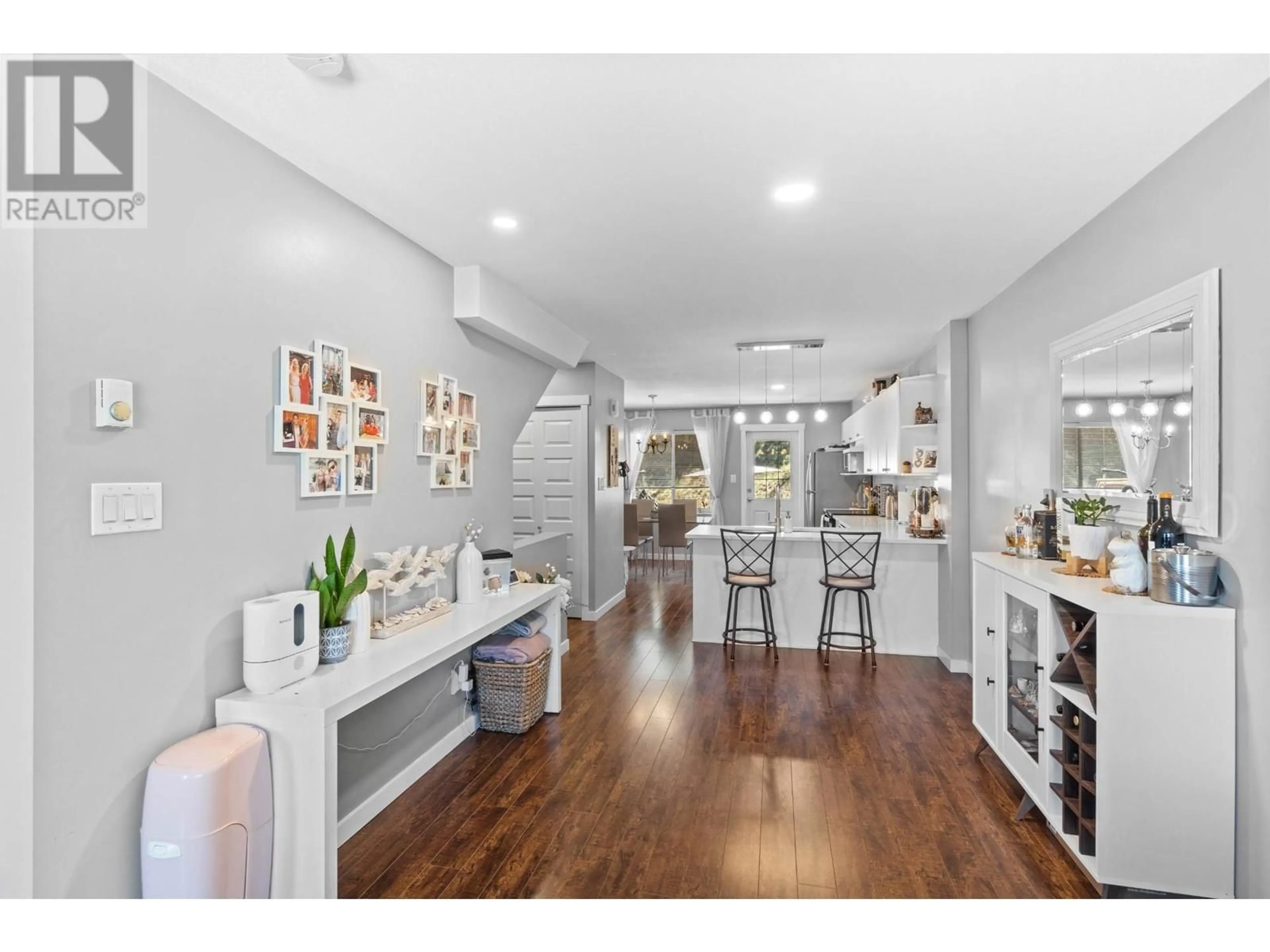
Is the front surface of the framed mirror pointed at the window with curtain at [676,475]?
no

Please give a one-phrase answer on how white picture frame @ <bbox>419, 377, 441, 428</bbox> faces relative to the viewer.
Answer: facing the viewer and to the right of the viewer

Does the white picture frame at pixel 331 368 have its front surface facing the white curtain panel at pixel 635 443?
no

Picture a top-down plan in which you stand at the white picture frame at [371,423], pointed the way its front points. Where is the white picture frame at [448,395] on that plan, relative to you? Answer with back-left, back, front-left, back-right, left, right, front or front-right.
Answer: left

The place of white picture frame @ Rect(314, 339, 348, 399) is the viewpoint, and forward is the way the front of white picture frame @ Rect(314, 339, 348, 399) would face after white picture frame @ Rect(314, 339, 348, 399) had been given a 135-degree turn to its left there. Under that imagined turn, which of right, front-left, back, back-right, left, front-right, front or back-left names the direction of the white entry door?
front-right

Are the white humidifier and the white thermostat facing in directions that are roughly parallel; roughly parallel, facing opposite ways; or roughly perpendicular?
roughly parallel

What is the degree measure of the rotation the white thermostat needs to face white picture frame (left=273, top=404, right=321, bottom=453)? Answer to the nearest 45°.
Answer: approximately 90° to its left

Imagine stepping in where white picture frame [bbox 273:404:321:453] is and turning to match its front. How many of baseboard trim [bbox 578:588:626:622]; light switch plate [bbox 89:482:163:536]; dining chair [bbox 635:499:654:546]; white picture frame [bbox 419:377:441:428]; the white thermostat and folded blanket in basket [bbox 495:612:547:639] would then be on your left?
4

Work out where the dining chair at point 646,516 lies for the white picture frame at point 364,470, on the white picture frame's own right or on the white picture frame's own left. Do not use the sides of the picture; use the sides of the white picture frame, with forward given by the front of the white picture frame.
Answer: on the white picture frame's own left

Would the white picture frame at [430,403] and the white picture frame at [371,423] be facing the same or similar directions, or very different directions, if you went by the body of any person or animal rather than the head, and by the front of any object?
same or similar directions

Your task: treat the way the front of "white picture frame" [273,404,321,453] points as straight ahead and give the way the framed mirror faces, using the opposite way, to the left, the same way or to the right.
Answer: the opposite way

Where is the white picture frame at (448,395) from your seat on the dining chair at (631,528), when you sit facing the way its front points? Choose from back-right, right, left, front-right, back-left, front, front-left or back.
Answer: back-right

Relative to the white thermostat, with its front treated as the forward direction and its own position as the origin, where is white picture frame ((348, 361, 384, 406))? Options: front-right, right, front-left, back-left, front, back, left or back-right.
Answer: left

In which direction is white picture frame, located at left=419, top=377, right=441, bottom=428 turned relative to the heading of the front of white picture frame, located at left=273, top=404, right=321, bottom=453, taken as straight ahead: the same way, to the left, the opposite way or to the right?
the same way
